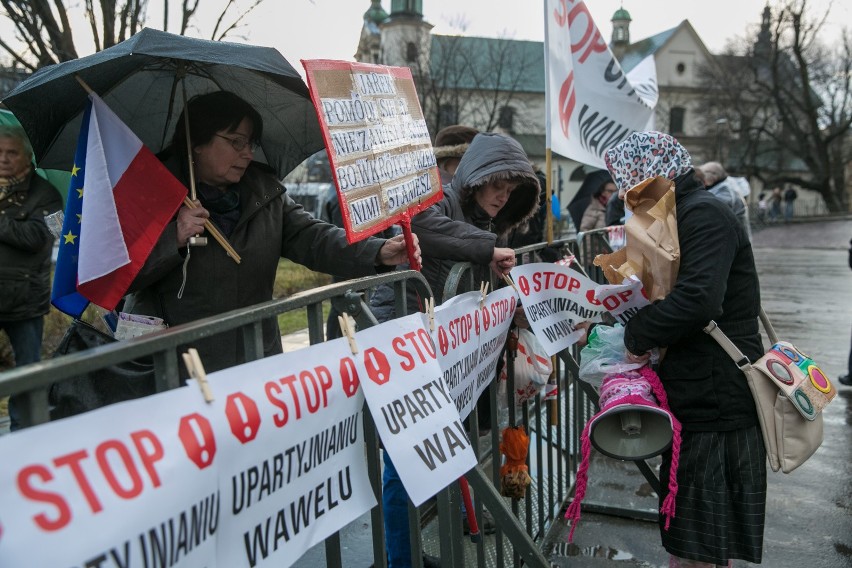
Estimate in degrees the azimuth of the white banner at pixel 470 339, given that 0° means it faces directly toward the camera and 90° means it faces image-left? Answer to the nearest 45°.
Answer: approximately 315°

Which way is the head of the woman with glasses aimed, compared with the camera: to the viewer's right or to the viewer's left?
to the viewer's right

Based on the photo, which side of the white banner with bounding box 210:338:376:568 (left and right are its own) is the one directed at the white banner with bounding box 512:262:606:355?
left

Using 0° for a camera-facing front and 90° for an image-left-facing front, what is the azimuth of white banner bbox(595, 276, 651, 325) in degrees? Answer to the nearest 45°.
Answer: approximately 0°

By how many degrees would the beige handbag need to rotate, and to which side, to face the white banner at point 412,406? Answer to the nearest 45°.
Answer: approximately 90° to its right

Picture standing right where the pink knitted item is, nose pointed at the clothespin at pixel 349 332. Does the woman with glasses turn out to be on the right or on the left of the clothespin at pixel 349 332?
right
